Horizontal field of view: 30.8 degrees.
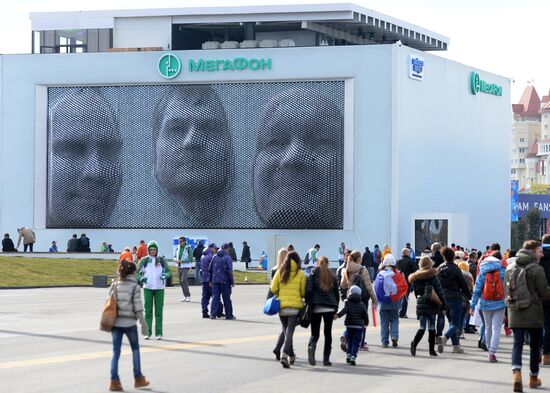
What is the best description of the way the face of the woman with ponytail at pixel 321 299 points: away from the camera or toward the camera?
away from the camera

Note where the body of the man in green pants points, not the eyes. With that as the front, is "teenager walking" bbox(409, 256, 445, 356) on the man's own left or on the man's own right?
on the man's own left

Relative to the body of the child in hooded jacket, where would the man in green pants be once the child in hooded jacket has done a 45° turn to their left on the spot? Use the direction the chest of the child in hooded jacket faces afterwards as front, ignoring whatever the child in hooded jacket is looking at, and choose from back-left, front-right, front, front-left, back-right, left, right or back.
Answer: front

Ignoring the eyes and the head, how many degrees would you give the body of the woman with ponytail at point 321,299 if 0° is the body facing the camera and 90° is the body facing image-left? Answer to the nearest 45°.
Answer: approximately 180°

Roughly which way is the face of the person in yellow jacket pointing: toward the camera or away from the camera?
away from the camera

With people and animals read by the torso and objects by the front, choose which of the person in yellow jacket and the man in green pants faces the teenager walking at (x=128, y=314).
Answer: the man in green pants

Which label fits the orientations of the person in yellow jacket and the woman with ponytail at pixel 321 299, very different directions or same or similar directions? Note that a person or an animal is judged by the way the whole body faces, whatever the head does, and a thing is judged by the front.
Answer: same or similar directions

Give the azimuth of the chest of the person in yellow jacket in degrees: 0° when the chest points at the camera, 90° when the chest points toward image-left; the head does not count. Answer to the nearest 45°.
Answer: approximately 180°

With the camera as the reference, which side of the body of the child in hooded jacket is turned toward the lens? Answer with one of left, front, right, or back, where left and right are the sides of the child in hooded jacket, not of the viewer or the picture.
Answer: back

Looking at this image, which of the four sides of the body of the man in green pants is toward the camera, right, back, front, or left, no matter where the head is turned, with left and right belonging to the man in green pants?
front

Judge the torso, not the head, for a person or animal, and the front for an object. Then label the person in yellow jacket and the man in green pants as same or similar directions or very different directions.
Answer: very different directions

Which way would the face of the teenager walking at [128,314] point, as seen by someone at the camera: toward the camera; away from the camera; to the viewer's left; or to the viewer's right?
away from the camera

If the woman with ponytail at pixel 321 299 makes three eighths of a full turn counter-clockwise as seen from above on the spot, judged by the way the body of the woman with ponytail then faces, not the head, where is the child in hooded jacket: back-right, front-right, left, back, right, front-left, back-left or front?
back

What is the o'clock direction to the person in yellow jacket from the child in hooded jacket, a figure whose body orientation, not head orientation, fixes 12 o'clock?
The person in yellow jacket is roughly at 8 o'clock from the child in hooded jacket.

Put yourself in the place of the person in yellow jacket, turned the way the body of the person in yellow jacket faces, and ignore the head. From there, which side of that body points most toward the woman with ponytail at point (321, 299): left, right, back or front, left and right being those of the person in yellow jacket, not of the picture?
right
